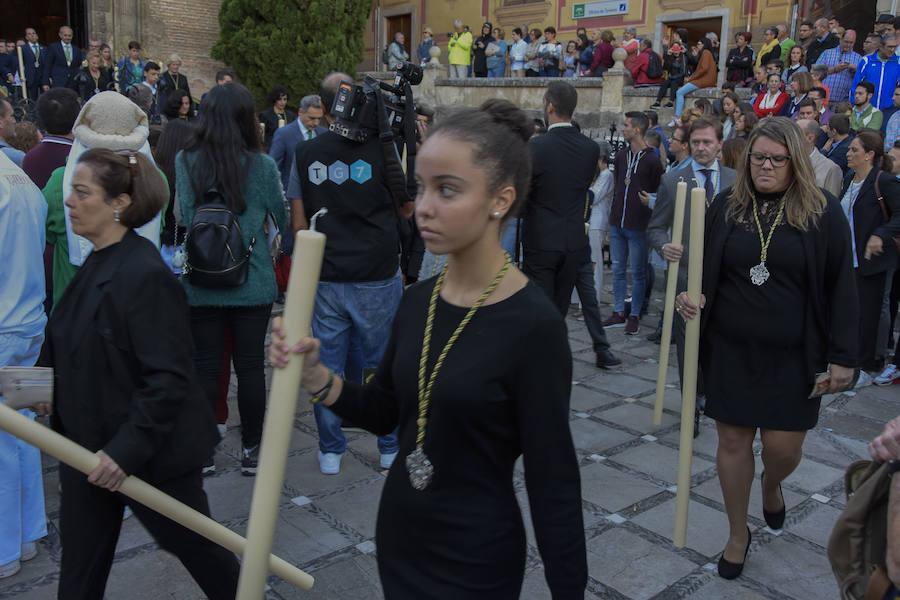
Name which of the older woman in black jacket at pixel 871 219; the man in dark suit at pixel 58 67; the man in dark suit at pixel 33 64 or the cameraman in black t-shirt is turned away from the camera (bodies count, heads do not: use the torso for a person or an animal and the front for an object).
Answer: the cameraman in black t-shirt

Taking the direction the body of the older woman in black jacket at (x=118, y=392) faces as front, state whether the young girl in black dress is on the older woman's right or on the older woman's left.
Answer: on the older woman's left

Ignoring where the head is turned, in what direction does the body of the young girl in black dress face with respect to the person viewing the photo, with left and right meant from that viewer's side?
facing the viewer and to the left of the viewer

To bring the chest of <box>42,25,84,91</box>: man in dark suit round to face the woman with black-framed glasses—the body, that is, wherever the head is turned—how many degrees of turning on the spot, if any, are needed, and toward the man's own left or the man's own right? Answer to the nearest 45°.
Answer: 0° — they already face them

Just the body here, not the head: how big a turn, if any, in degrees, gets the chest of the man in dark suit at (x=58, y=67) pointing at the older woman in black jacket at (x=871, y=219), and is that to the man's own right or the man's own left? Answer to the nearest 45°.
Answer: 0° — they already face them

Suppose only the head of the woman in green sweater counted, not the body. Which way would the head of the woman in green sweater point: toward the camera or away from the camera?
away from the camera

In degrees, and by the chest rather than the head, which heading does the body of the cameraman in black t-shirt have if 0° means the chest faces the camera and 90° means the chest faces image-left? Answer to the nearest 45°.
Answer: approximately 180°

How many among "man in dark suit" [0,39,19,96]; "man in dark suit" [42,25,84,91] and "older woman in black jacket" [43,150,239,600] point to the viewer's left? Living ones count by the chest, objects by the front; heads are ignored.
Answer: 1

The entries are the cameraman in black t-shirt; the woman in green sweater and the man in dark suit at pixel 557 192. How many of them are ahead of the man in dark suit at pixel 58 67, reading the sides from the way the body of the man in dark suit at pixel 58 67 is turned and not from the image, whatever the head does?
3

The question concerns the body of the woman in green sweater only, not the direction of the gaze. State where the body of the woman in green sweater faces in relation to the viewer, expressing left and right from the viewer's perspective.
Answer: facing away from the viewer

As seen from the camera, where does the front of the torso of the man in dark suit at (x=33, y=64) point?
toward the camera

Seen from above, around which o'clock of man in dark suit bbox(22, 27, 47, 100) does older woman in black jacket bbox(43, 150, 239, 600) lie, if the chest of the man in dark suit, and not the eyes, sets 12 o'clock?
The older woman in black jacket is roughly at 12 o'clock from the man in dark suit.

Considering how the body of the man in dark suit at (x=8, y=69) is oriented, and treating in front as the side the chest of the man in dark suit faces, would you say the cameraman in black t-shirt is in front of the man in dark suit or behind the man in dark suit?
in front

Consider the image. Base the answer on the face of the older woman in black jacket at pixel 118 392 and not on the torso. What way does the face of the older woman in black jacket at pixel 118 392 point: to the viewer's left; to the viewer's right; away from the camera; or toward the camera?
to the viewer's left
